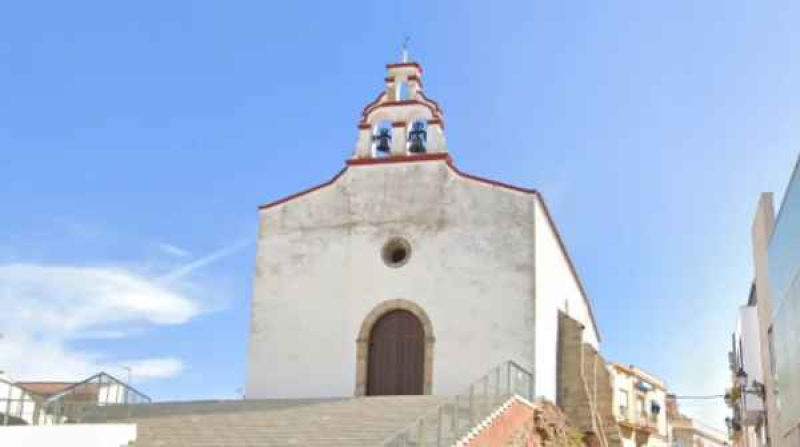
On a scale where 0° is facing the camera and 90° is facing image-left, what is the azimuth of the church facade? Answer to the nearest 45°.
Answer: approximately 0°

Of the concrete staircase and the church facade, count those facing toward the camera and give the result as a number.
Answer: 2

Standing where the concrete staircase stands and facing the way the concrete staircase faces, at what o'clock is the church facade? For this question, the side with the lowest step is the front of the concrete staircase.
The church facade is roughly at 7 o'clock from the concrete staircase.

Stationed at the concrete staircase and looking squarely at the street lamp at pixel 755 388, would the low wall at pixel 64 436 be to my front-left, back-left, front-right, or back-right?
back-right

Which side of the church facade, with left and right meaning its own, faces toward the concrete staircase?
front

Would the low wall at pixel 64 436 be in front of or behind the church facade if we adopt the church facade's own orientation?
in front

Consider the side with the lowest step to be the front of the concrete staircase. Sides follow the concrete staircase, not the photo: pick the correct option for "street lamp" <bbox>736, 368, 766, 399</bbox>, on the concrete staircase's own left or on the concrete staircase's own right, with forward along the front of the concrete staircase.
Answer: on the concrete staircase's own left

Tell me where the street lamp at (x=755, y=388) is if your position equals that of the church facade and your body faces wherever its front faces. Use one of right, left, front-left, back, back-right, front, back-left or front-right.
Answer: left

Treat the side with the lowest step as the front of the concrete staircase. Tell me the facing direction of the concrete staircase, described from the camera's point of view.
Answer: facing the viewer

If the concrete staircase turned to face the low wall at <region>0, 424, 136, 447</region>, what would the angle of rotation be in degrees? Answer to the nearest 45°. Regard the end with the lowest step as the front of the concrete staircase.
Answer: approximately 45° to its right

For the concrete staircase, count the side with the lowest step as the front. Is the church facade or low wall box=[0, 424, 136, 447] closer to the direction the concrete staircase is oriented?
the low wall

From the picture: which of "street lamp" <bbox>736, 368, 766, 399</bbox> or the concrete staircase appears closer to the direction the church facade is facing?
the concrete staircase
